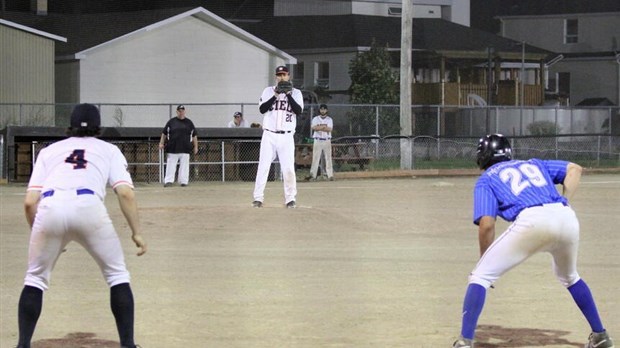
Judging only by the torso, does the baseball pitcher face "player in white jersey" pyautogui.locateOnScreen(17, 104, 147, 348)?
yes

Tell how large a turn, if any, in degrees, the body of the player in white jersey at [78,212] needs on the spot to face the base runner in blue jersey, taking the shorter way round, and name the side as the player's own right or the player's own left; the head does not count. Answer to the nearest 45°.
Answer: approximately 90° to the player's own right

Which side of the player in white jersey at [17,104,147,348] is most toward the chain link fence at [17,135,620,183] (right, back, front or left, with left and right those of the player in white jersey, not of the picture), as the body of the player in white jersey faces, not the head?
front

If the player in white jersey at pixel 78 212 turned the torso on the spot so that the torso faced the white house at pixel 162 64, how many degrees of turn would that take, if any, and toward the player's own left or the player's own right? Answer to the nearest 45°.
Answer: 0° — they already face it

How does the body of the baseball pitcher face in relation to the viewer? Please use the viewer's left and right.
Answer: facing the viewer

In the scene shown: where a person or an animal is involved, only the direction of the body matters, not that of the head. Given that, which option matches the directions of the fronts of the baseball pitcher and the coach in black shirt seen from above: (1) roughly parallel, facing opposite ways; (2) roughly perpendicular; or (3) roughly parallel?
roughly parallel

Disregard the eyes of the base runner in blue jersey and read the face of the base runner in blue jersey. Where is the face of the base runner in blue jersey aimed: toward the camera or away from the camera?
away from the camera

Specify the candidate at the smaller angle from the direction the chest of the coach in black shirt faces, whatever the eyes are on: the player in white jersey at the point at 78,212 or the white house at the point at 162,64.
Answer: the player in white jersey

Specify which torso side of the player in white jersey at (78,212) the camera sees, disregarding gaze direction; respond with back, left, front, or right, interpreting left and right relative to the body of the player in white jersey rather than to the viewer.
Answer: back

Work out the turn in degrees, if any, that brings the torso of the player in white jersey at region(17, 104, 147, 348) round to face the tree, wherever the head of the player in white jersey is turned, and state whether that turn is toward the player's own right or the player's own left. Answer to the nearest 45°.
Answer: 0° — they already face it

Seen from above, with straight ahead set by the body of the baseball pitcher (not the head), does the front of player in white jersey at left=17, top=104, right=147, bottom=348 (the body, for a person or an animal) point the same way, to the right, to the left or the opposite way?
the opposite way

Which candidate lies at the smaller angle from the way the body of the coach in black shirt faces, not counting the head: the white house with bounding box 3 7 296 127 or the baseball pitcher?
the baseball pitcher

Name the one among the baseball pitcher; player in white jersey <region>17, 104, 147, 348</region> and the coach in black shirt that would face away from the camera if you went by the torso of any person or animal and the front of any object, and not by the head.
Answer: the player in white jersey

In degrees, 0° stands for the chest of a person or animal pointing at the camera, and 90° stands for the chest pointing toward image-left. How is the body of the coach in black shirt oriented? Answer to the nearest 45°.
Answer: approximately 0°

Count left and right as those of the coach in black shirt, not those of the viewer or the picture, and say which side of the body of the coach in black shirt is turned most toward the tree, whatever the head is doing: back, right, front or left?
back

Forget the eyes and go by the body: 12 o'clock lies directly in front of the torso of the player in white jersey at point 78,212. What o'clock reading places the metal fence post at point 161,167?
The metal fence post is roughly at 12 o'clock from the player in white jersey.
